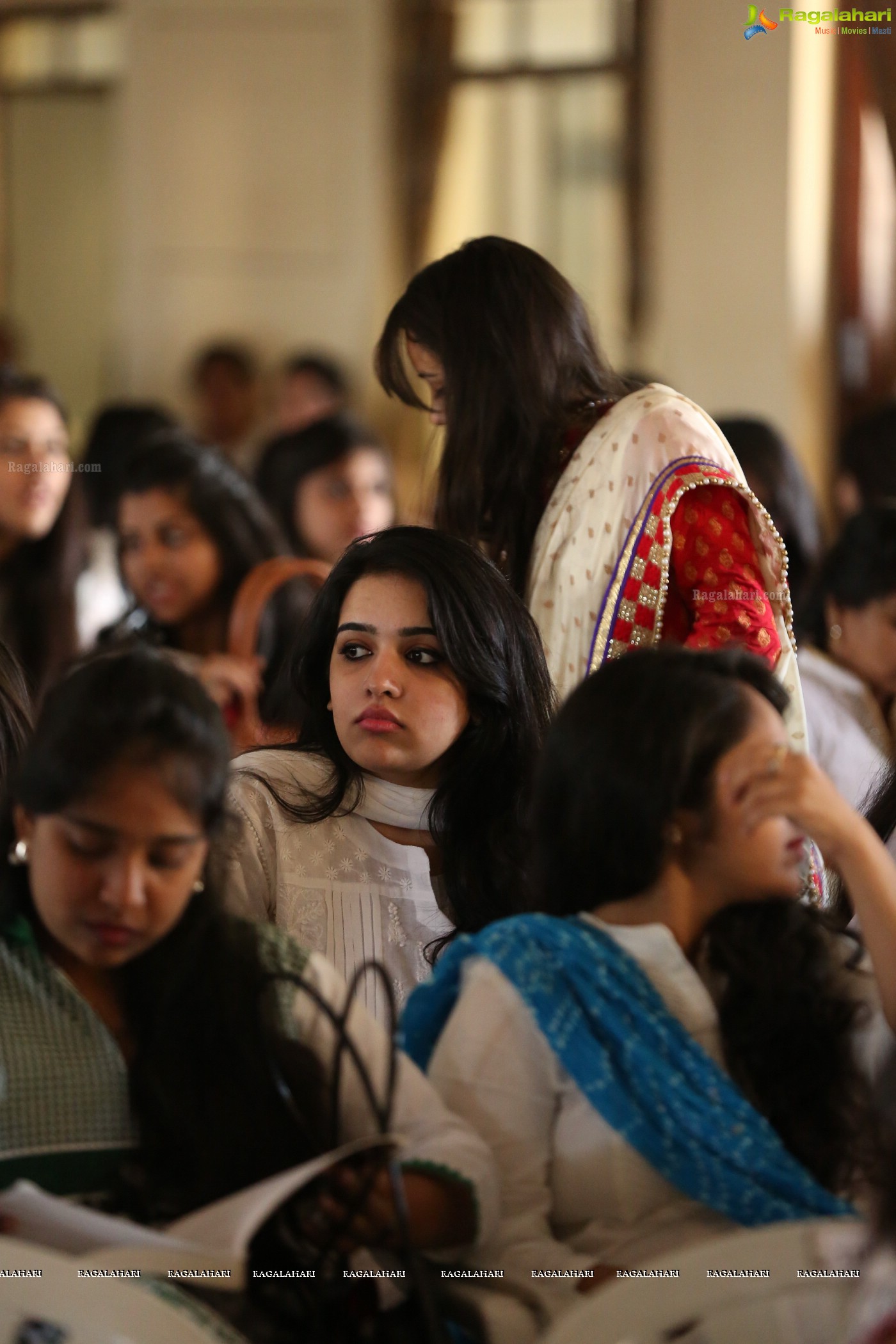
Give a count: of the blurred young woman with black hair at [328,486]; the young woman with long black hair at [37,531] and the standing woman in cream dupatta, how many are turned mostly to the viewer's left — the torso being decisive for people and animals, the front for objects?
1

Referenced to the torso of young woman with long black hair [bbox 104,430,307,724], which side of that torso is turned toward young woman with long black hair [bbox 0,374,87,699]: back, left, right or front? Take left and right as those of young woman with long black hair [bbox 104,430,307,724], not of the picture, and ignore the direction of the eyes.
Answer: right

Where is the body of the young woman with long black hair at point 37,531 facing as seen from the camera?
toward the camera

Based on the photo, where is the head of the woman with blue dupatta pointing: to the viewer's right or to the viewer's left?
to the viewer's right

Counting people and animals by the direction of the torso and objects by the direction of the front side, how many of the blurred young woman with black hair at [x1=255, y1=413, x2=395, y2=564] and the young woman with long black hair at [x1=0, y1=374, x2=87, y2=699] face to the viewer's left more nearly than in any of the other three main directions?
0

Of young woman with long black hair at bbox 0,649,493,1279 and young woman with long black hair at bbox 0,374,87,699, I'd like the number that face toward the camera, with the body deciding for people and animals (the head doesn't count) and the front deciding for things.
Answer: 2

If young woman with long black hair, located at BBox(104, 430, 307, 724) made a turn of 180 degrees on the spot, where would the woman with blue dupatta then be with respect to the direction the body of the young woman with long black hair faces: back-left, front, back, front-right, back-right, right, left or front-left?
back-right

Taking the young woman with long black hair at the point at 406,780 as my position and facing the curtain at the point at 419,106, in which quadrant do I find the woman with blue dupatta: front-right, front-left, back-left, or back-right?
back-right

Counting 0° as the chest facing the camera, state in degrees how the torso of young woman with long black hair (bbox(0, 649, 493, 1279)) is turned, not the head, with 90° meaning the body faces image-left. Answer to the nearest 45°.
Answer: approximately 0°

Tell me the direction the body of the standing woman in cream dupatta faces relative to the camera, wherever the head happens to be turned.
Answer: to the viewer's left

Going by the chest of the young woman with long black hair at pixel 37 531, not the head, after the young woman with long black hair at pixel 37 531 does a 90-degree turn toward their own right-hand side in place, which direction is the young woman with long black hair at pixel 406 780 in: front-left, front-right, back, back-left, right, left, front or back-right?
left

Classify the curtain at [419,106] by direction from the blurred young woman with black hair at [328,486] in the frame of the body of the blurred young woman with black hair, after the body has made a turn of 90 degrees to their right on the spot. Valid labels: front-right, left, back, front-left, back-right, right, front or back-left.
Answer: back-right

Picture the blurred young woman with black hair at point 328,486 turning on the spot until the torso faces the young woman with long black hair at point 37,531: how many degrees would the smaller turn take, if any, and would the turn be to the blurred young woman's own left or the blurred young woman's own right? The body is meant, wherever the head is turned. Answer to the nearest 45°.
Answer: approximately 90° to the blurred young woman's own right

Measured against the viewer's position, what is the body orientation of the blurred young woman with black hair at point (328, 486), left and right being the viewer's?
facing the viewer and to the right of the viewer

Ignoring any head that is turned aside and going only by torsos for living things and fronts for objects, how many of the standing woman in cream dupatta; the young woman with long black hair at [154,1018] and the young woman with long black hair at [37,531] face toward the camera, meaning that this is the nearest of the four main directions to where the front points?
2
